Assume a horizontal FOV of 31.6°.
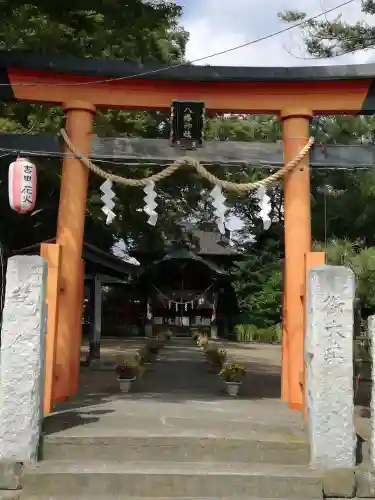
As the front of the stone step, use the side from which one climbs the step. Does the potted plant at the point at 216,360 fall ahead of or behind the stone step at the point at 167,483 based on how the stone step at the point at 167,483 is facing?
behind

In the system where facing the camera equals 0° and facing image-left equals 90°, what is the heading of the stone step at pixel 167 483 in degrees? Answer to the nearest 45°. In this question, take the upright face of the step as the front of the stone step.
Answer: approximately 0°

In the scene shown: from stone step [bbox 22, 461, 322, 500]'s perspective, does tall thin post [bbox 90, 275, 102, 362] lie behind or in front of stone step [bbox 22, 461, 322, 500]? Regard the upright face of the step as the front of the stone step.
behind

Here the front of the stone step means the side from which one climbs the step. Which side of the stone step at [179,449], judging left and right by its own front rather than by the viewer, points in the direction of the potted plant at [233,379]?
back

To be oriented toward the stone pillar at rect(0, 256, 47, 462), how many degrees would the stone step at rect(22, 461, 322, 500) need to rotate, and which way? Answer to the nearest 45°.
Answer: approximately 90° to its right

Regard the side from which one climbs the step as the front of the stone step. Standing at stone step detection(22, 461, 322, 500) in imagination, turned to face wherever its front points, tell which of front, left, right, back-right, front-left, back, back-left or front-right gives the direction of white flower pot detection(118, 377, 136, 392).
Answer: back

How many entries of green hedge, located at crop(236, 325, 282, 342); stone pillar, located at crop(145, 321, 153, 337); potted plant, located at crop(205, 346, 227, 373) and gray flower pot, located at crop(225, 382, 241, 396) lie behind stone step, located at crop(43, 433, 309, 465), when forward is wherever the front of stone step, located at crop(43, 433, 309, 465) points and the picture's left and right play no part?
4

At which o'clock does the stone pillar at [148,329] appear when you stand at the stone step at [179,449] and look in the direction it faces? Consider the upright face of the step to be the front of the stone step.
The stone pillar is roughly at 6 o'clock from the stone step.

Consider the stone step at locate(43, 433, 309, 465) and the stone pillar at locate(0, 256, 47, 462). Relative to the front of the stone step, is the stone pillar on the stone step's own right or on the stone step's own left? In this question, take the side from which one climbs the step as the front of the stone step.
on the stone step's own right

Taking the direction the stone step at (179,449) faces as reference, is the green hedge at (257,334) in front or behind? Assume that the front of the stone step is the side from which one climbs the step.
behind

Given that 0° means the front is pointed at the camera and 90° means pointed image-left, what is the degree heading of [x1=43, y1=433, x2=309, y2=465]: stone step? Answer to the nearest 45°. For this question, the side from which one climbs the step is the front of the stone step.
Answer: approximately 0°

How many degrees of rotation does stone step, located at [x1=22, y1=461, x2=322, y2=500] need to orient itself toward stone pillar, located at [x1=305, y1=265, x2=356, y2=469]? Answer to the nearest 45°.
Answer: approximately 90° to its left
